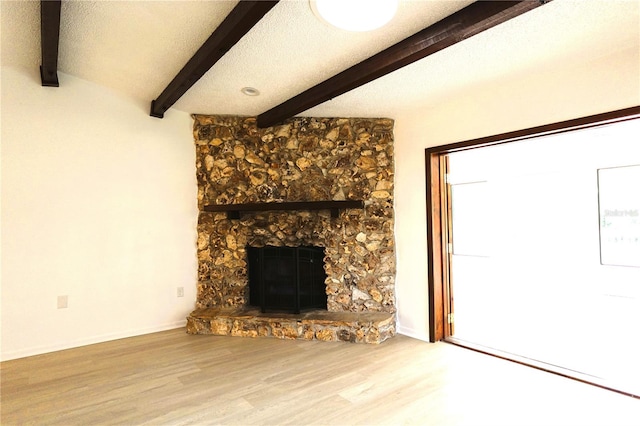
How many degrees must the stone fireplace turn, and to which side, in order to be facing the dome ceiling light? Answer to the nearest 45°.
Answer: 0° — it already faces it

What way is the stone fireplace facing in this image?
toward the camera
